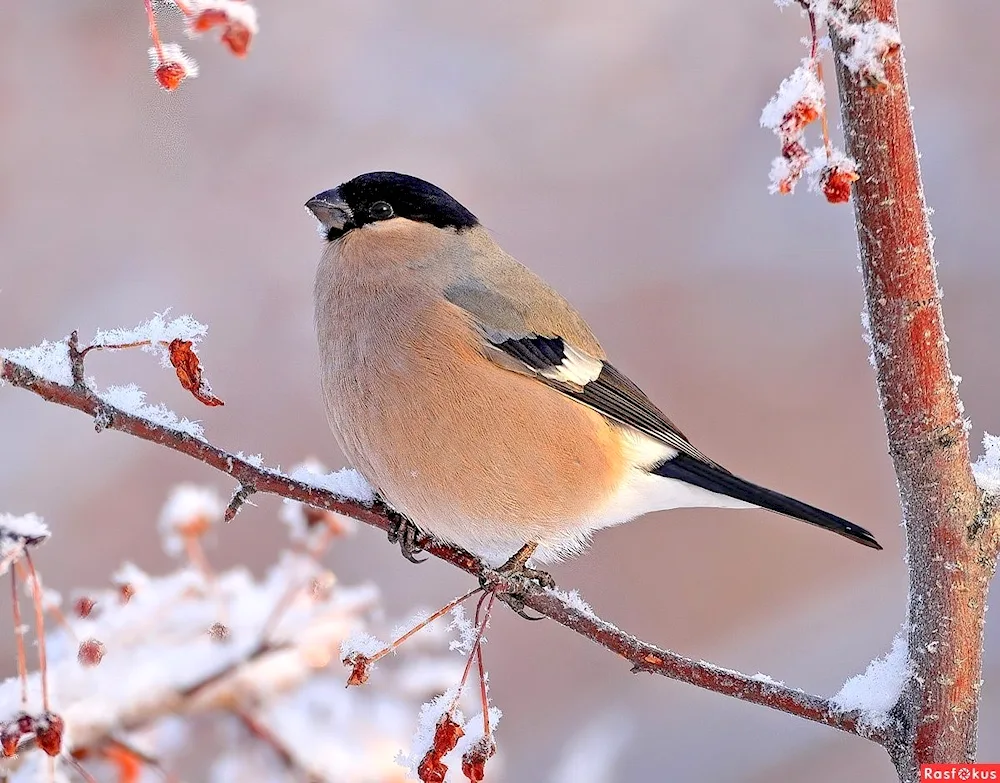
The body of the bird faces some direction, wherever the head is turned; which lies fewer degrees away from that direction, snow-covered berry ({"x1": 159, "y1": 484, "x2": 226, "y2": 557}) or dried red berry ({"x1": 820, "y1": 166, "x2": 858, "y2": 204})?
the snow-covered berry

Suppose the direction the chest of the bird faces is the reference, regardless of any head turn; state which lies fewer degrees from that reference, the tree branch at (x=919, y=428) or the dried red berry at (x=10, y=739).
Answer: the dried red berry

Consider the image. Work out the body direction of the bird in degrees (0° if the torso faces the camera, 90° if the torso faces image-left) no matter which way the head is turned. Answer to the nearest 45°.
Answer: approximately 90°

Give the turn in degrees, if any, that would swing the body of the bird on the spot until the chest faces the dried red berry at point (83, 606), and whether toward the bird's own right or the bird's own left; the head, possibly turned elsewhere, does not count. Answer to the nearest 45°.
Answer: approximately 45° to the bird's own left
